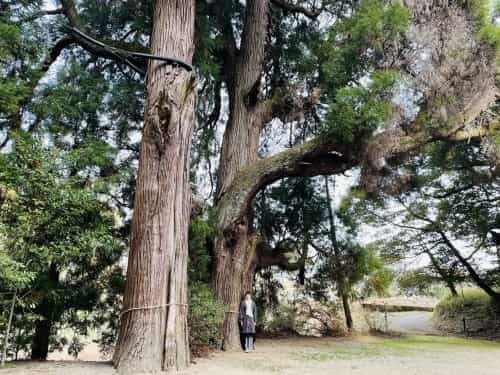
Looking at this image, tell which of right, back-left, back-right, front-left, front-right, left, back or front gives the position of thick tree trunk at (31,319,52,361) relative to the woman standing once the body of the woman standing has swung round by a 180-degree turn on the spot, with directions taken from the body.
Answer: left

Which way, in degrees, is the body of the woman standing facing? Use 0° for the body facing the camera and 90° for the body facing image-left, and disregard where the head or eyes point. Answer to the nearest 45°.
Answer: approximately 0°

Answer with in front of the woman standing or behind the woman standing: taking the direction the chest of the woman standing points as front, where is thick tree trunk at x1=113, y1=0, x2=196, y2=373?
in front

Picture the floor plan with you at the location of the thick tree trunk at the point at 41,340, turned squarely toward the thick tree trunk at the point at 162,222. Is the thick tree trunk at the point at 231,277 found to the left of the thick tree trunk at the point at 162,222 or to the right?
left
